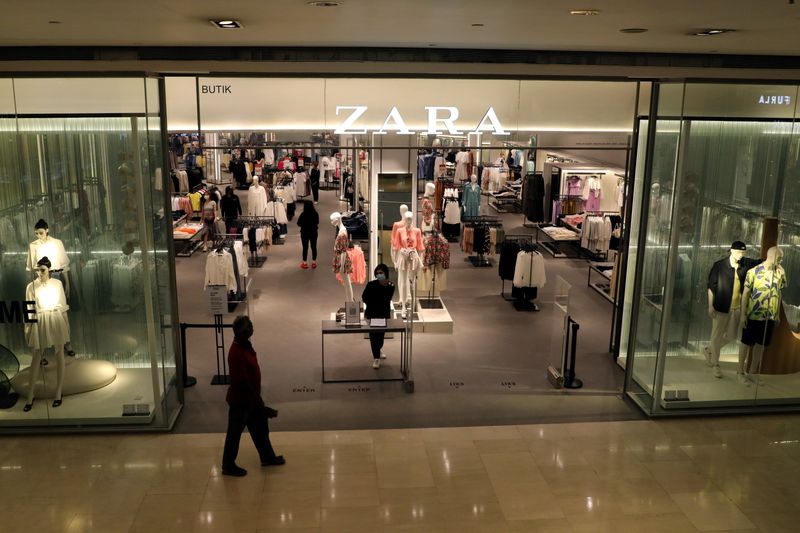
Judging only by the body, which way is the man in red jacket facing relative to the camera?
to the viewer's right

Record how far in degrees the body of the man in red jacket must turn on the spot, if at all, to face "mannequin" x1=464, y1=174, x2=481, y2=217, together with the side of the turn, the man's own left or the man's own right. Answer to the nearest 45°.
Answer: approximately 45° to the man's own left

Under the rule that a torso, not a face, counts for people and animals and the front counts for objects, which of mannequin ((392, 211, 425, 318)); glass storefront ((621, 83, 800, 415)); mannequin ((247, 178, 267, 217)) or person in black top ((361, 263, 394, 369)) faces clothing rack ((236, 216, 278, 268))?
mannequin ((247, 178, 267, 217))

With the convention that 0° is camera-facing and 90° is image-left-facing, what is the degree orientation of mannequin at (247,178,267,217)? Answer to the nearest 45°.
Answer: approximately 0°

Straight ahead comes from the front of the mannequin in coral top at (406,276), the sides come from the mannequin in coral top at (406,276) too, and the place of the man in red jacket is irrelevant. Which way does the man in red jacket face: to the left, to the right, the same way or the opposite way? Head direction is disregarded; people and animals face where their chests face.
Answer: to the left

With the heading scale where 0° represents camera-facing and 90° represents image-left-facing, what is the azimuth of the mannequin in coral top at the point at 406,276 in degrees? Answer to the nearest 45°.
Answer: approximately 0°
